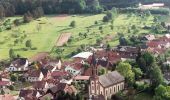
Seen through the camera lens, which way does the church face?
facing the viewer and to the left of the viewer

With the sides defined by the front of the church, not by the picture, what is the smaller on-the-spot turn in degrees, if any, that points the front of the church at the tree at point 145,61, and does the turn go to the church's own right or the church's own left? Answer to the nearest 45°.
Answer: approximately 180°

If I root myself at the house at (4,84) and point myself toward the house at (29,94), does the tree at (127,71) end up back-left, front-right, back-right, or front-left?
front-left

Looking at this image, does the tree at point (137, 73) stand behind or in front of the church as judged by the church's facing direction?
behind

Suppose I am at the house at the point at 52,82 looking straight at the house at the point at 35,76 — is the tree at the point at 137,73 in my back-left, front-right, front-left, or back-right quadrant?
back-right

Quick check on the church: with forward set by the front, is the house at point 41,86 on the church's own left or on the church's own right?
on the church's own right

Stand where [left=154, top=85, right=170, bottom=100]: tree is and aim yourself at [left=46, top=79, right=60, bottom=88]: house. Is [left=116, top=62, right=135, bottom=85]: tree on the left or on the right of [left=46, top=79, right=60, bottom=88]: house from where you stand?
right

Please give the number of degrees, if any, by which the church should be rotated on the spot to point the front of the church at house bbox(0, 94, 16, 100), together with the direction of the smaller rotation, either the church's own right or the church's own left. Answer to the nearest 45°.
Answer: approximately 45° to the church's own right
